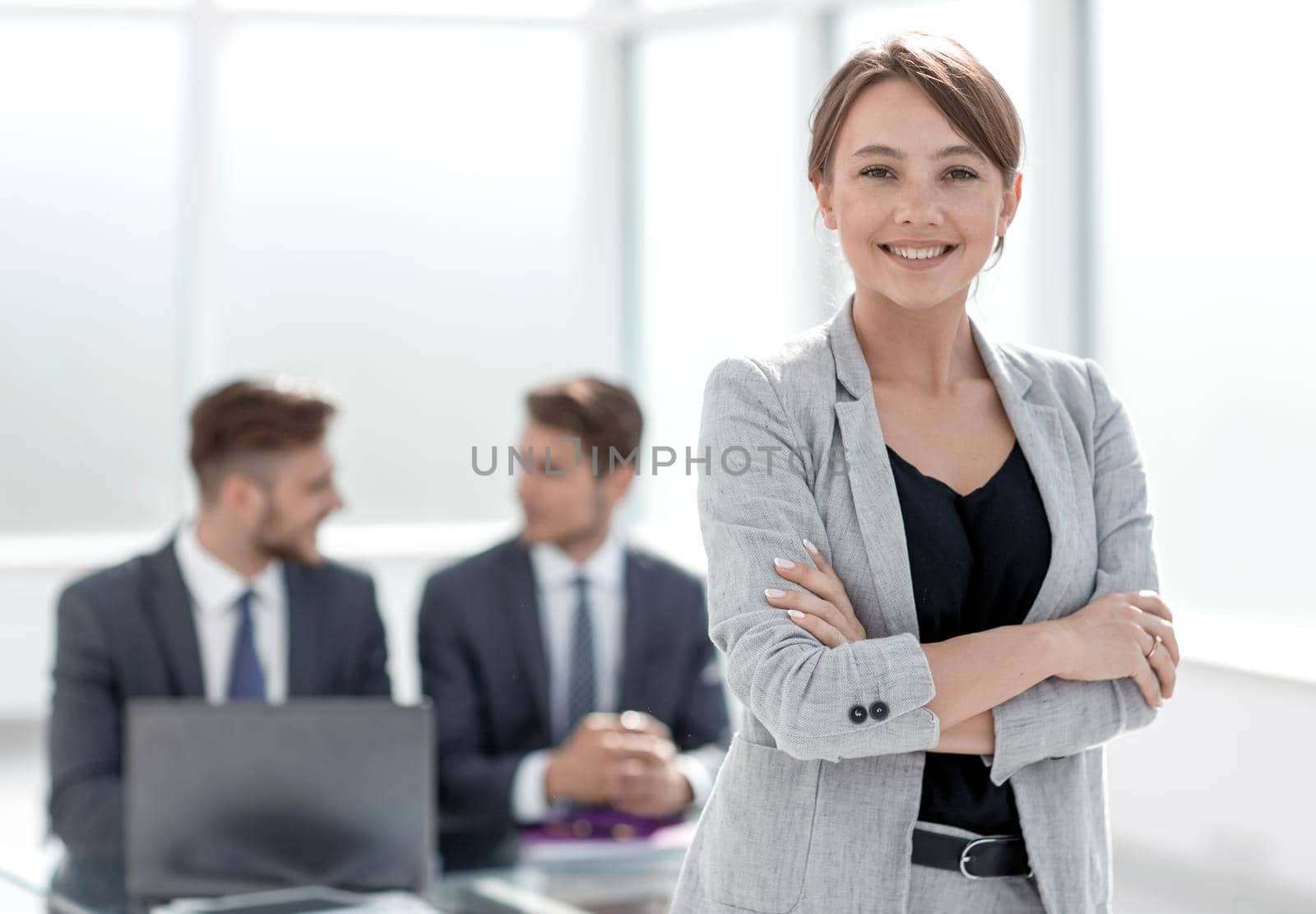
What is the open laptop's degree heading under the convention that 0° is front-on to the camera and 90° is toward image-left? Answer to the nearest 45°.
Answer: approximately 180°

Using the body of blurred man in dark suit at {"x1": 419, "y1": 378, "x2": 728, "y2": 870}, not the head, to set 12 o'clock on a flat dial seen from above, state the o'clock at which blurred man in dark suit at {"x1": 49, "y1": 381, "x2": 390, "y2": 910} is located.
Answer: blurred man in dark suit at {"x1": 49, "y1": 381, "x2": 390, "y2": 910} is roughly at 3 o'clock from blurred man in dark suit at {"x1": 419, "y1": 378, "x2": 728, "y2": 870}.

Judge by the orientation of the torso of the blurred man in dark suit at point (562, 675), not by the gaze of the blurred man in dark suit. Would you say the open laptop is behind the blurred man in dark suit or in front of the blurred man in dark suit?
in front

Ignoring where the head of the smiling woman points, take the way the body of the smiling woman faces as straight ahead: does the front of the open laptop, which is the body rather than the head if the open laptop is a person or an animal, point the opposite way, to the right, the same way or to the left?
the opposite way

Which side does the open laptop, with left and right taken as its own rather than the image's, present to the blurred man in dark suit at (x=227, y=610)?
front

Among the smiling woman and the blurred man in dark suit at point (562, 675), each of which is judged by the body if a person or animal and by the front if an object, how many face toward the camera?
2

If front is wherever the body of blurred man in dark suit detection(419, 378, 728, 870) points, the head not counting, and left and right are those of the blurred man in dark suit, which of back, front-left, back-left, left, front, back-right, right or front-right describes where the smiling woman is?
front

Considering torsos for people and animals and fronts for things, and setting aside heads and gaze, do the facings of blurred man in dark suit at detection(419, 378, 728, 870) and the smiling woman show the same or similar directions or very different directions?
same or similar directions

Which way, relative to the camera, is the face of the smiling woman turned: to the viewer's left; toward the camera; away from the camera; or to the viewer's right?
toward the camera

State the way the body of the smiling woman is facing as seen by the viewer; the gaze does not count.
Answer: toward the camera

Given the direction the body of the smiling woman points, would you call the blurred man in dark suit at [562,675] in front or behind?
behind

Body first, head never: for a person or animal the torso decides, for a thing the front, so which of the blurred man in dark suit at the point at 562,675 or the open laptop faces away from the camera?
the open laptop

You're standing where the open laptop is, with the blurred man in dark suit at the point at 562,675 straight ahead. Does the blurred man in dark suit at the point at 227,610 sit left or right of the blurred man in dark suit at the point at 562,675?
left

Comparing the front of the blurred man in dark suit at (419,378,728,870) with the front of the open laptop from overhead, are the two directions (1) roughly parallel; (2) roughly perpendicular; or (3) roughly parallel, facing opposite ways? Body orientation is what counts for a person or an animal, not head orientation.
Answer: roughly parallel, facing opposite ways

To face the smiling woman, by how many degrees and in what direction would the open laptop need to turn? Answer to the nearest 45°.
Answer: approximately 135° to its right

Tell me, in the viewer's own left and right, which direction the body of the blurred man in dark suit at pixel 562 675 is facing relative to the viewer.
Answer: facing the viewer

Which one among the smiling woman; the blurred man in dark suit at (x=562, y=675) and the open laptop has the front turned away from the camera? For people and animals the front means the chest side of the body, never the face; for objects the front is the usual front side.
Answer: the open laptop

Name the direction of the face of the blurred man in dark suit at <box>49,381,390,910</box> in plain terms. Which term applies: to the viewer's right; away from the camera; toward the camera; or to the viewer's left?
to the viewer's right

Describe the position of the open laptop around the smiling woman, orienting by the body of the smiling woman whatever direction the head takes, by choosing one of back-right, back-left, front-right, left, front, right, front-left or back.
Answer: back-right

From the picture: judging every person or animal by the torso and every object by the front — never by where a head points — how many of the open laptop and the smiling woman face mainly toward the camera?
1
